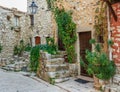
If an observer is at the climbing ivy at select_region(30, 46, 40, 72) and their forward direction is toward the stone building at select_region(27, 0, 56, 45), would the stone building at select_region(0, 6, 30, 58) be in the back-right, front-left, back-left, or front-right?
front-left

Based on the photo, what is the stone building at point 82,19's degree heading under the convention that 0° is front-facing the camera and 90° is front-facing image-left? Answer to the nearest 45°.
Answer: approximately 0°

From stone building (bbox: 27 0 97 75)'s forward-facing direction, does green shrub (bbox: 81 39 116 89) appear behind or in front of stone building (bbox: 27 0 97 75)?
in front
